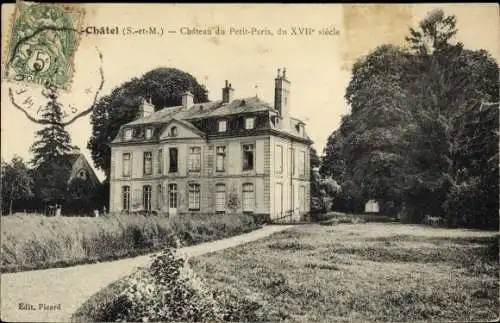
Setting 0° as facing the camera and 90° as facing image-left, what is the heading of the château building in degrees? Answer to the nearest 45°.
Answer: approximately 45°

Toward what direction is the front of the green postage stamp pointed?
toward the camera

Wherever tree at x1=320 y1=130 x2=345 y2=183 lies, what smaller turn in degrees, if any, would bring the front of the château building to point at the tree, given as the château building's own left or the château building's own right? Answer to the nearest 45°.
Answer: approximately 135° to the château building's own left

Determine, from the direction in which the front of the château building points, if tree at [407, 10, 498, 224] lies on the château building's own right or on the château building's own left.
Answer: on the château building's own left
